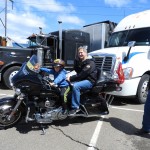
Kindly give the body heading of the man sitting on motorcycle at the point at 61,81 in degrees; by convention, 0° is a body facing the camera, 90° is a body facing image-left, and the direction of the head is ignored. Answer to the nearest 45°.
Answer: approximately 45°

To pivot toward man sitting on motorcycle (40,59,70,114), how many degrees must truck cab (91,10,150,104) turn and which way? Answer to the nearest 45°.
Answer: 0° — it already faces them

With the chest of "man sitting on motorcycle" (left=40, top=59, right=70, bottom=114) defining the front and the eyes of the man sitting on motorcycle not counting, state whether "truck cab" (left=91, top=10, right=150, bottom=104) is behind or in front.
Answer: behind

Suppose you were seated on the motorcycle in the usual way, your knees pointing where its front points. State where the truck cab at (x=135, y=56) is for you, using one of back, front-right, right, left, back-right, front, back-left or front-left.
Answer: back-right

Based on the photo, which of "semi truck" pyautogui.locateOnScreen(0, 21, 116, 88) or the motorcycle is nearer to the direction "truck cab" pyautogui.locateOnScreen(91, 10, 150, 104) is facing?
the motorcycle

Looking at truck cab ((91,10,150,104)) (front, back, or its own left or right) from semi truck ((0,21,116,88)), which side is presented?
right

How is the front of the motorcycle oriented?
to the viewer's left

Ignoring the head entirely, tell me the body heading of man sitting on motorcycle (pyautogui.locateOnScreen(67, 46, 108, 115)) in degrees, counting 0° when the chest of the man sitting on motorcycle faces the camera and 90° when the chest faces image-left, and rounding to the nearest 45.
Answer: approximately 90°

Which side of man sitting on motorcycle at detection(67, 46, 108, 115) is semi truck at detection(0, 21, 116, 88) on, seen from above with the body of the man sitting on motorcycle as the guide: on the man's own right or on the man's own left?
on the man's own right

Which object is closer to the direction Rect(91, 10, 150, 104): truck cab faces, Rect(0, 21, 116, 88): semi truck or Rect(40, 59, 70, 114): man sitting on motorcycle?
the man sitting on motorcycle

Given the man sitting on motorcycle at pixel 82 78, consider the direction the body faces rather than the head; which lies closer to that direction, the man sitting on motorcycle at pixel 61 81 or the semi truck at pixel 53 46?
the man sitting on motorcycle

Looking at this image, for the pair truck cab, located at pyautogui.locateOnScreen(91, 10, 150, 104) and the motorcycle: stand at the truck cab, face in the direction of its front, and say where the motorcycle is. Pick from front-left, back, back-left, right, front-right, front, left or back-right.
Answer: front
